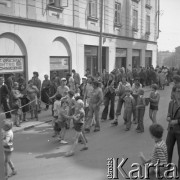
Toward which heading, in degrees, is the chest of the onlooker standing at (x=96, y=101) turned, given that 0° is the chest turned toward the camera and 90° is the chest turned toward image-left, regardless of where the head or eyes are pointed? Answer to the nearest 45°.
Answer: approximately 45°

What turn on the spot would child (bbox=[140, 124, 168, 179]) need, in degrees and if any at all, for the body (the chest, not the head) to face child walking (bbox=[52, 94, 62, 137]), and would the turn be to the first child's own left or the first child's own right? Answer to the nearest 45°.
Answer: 0° — they already face them

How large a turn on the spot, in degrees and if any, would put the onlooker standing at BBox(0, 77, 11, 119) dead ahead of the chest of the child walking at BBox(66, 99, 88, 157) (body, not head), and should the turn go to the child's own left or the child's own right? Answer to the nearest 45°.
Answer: approximately 90° to the child's own right

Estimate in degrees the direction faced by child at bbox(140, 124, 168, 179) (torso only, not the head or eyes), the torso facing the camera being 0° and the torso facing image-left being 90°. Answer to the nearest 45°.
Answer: approximately 135°

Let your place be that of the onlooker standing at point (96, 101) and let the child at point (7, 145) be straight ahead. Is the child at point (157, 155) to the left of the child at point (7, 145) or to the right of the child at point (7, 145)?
left

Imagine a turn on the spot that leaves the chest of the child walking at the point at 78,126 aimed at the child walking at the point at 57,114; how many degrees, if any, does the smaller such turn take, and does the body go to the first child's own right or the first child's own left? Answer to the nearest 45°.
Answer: approximately 90° to the first child's own right

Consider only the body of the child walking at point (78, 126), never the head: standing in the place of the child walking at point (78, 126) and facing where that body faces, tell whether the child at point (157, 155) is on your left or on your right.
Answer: on your left
